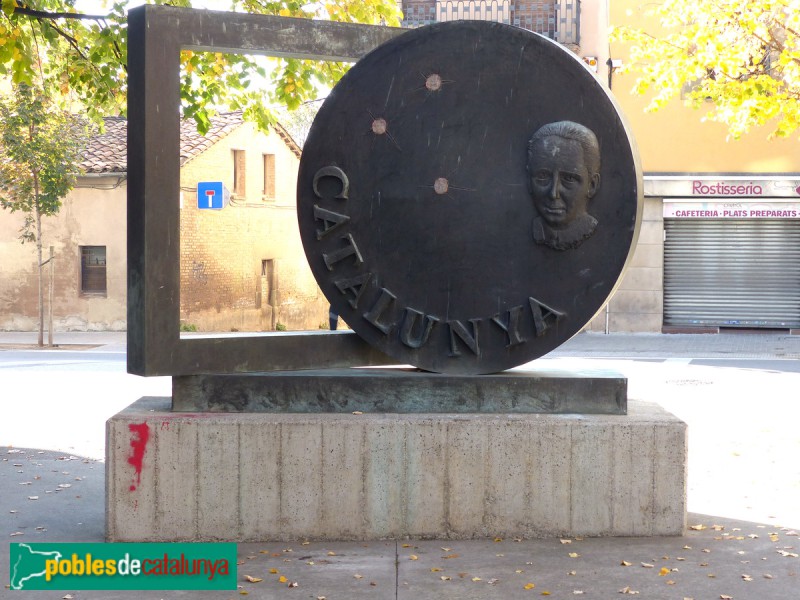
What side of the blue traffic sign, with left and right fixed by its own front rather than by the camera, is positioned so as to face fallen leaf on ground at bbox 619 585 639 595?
front

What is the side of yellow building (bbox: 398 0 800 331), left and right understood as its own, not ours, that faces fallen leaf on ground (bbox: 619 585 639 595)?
front

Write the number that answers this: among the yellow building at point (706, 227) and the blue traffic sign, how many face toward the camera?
2

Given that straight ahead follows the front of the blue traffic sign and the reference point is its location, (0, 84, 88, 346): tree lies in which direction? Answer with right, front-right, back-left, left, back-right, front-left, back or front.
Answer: front-right

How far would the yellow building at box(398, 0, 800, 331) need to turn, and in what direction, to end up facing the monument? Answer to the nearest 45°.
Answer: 0° — it already faces it

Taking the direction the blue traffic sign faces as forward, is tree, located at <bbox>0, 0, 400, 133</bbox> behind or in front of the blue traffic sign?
in front

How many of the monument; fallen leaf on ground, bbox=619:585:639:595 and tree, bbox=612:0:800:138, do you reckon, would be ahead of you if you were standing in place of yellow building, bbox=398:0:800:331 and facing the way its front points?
3

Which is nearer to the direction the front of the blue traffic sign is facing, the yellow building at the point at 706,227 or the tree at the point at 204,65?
the tree

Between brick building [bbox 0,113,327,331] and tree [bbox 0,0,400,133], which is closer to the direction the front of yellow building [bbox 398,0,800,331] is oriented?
the tree

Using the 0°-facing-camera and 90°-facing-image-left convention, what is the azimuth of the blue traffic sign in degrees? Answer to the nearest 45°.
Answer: approximately 0°

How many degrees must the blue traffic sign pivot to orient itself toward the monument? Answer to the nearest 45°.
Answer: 0° — it already faces it
